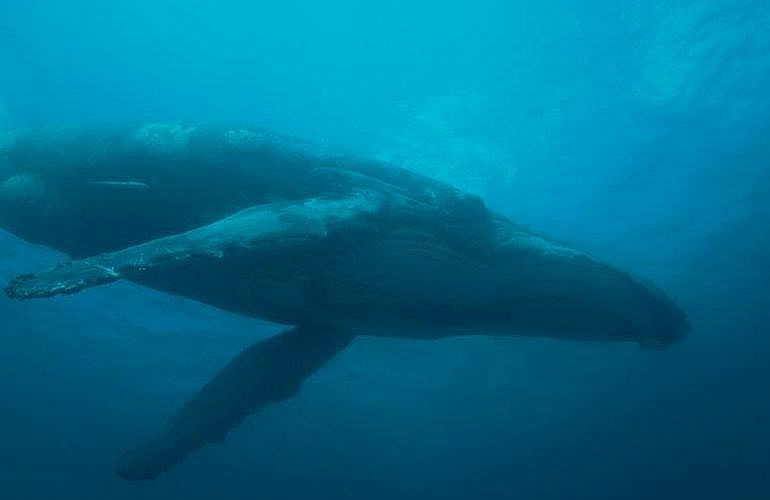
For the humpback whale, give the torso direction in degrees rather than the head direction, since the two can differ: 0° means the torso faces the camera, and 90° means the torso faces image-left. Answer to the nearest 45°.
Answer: approximately 270°
